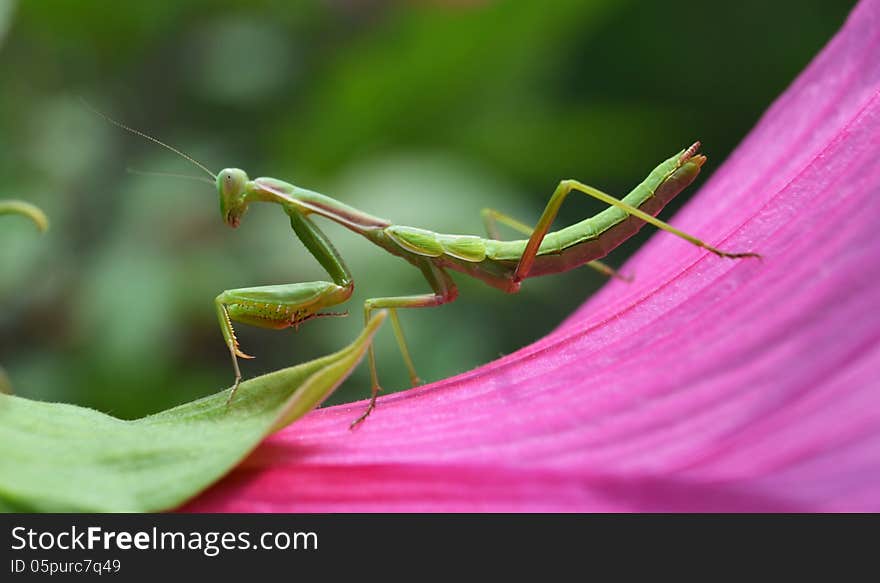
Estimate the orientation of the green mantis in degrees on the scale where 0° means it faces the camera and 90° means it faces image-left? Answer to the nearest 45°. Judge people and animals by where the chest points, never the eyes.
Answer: approximately 90°
